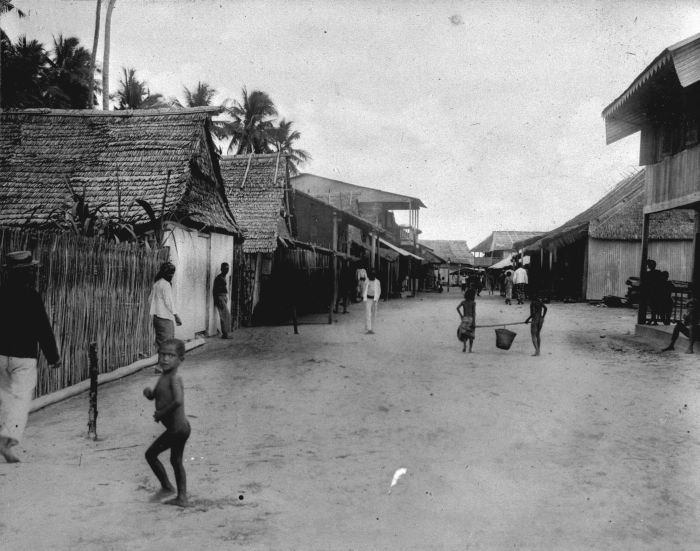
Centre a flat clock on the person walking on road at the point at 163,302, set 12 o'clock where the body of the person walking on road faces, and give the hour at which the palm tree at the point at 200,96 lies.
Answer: The palm tree is roughly at 9 o'clock from the person walking on road.

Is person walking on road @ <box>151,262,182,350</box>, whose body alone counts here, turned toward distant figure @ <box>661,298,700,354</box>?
yes

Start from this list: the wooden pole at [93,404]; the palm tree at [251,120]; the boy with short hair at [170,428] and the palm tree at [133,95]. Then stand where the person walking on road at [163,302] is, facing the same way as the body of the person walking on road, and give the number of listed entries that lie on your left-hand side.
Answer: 2

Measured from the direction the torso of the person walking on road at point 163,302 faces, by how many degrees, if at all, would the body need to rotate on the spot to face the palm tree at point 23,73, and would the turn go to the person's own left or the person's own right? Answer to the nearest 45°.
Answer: approximately 90° to the person's own left

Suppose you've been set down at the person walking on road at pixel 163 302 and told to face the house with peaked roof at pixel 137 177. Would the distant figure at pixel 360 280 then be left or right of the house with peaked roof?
right

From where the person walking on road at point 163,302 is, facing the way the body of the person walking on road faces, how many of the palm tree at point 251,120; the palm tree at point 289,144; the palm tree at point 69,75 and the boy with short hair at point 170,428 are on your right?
1

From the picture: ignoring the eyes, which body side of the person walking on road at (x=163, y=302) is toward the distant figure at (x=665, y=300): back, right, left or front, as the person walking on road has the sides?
front

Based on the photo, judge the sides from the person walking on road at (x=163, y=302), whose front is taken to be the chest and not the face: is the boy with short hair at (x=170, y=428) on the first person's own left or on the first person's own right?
on the first person's own right

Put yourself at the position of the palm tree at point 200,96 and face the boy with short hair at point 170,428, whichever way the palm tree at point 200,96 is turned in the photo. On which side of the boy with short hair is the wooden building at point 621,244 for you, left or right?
left

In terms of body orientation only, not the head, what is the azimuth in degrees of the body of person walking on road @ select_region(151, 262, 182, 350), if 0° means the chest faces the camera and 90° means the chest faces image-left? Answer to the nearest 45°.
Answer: approximately 270°

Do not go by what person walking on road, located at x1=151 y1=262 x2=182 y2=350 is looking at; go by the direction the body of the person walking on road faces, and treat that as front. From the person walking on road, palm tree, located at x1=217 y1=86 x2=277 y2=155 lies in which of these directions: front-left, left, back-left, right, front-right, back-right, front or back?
left

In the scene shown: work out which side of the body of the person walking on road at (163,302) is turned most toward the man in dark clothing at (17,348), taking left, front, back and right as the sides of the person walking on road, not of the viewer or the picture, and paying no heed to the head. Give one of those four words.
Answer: right

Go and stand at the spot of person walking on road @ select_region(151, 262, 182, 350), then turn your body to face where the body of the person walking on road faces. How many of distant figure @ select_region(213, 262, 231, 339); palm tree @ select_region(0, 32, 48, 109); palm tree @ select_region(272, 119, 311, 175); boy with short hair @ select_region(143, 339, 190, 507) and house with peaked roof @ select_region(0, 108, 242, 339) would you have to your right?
1

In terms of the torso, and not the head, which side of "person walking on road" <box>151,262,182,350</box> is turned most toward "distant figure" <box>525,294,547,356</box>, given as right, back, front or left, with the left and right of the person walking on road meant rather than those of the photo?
front
